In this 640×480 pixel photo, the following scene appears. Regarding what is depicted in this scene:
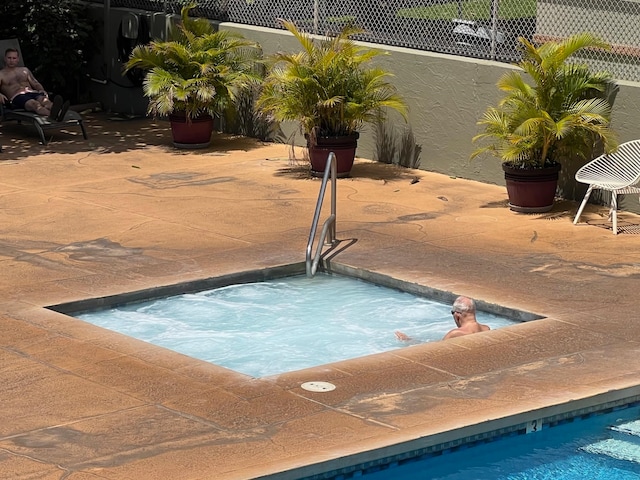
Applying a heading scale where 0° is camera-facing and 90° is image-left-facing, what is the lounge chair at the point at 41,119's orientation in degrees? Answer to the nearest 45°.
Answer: approximately 315°

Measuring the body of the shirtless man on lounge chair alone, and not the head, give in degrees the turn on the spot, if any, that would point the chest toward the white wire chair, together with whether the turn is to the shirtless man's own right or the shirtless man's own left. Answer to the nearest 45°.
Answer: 0° — they already face it

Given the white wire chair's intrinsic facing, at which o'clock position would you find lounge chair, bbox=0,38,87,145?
The lounge chair is roughly at 2 o'clock from the white wire chair.

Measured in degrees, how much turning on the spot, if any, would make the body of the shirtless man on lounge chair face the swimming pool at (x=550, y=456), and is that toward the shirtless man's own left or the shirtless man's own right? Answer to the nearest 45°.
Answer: approximately 45° to the shirtless man's own right

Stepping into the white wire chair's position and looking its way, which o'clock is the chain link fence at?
The chain link fence is roughly at 3 o'clock from the white wire chair.

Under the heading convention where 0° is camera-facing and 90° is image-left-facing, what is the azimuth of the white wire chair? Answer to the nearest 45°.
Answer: approximately 45°

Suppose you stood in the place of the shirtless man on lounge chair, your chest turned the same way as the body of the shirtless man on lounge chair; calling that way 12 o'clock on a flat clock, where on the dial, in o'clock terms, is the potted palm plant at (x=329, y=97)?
The potted palm plant is roughly at 12 o'clock from the shirtless man on lounge chair.

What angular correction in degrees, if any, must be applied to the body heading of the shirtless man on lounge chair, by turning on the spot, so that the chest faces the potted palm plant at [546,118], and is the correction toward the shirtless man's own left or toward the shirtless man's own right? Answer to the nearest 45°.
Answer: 0° — they already face it

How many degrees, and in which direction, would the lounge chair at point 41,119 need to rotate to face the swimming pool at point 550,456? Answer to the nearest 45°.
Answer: approximately 45° to its right

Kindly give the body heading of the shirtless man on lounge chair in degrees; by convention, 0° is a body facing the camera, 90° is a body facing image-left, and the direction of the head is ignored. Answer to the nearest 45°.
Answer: approximately 315°

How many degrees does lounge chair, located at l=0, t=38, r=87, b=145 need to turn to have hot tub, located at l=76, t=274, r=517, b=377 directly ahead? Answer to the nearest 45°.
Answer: approximately 45° to its right
